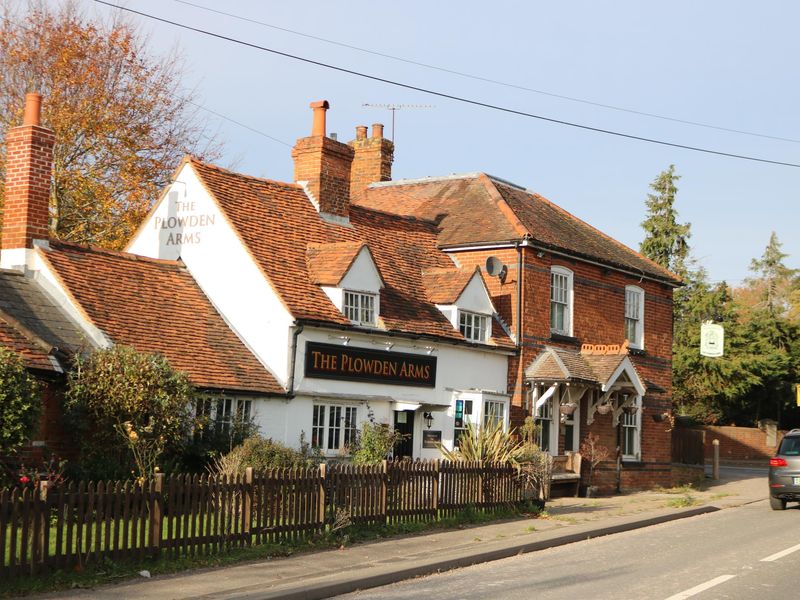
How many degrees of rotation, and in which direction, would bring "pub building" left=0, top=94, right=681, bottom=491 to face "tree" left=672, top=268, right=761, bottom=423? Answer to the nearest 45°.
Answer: approximately 90° to its left

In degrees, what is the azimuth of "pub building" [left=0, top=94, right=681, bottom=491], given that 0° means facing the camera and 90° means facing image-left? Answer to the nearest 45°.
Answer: approximately 315°

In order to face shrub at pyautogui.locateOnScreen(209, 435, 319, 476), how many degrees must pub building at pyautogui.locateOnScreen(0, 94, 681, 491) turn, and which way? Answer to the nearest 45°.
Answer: approximately 45° to its right

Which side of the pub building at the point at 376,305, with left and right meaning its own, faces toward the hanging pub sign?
left

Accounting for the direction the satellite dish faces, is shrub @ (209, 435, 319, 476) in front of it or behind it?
in front

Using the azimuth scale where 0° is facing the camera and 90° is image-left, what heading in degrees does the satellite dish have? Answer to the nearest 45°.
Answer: approximately 45°

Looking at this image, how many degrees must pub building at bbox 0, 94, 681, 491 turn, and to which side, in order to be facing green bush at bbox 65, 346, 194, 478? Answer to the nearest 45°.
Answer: approximately 90° to its right

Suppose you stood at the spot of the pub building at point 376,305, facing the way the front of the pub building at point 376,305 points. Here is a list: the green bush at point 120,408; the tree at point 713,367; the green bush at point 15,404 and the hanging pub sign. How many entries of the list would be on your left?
2

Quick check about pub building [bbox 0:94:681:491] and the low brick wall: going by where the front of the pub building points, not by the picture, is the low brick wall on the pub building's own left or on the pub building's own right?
on the pub building's own left

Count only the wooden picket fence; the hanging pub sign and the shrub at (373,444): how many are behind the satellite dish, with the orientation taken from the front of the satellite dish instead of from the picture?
1
